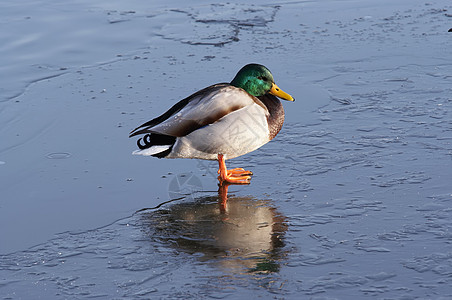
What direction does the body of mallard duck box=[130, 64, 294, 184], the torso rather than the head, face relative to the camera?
to the viewer's right
